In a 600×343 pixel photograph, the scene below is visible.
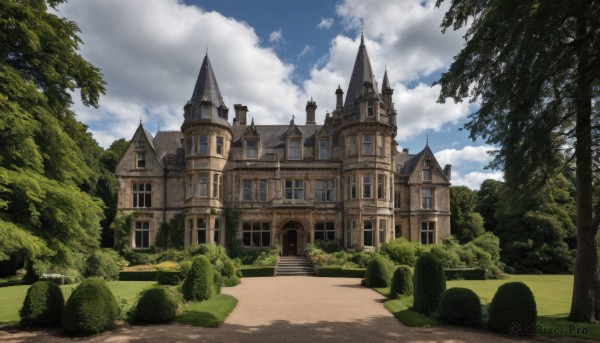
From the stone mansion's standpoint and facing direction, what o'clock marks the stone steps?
The stone steps is roughly at 12 o'clock from the stone mansion.

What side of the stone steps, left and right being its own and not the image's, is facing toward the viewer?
front

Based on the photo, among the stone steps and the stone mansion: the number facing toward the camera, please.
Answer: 2

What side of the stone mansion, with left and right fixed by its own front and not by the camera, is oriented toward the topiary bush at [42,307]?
front

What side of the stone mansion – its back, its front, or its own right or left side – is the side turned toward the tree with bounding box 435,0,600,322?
front

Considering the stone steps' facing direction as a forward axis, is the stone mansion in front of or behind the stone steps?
behind

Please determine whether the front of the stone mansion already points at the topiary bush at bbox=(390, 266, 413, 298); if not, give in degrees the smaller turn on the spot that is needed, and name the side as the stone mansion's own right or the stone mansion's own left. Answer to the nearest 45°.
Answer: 0° — it already faces it

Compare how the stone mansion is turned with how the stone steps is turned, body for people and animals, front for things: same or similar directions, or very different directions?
same or similar directions
